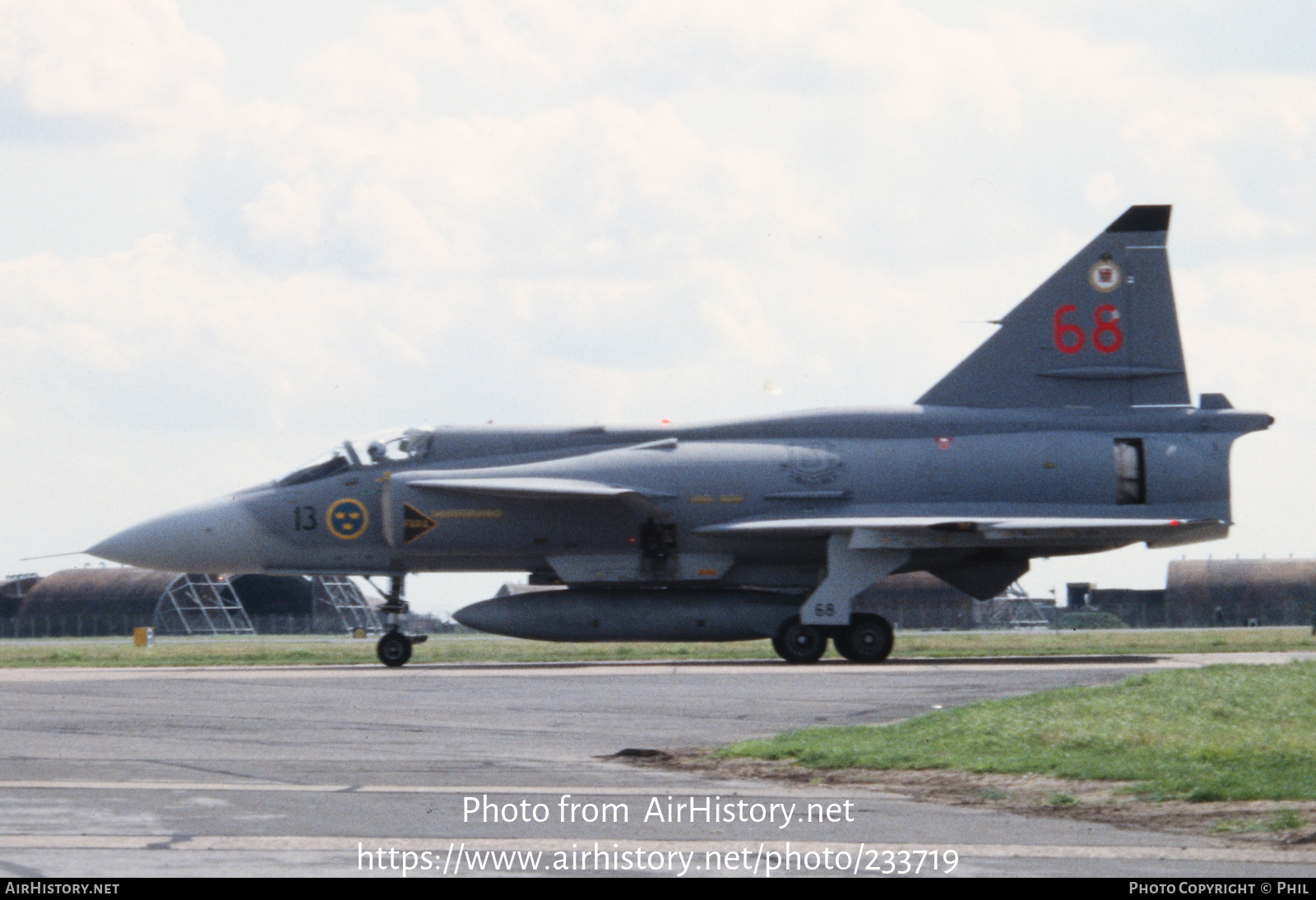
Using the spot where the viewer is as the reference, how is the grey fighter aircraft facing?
facing to the left of the viewer
